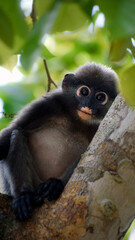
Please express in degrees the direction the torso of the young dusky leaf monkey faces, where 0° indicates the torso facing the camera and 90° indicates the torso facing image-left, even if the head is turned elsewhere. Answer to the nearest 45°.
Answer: approximately 0°
